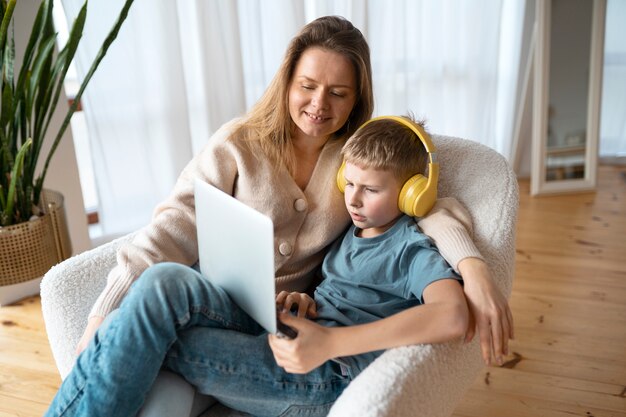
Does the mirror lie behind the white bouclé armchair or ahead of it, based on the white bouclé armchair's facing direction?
behind

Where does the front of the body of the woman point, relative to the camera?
toward the camera

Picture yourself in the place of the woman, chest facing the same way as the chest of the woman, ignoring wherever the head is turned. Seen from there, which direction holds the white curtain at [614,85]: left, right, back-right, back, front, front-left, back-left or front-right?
back-left

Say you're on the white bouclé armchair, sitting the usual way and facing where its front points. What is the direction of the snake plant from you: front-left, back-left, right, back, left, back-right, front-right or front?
right

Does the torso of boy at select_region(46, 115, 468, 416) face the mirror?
no

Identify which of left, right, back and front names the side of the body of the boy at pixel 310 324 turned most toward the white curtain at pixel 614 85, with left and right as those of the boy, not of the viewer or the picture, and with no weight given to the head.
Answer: back

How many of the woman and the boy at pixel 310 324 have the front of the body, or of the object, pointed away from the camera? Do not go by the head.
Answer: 0

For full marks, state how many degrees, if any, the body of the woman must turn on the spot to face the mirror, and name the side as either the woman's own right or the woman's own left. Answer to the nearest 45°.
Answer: approximately 135° to the woman's own left

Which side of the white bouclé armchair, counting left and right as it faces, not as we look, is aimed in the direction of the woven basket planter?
right

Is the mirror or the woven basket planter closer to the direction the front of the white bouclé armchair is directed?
the woven basket planter

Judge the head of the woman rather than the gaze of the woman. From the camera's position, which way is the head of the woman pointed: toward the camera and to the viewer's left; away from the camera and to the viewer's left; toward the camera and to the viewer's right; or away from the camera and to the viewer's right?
toward the camera and to the viewer's left

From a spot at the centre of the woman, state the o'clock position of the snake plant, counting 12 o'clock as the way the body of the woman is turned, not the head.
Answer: The snake plant is roughly at 4 o'clock from the woman.

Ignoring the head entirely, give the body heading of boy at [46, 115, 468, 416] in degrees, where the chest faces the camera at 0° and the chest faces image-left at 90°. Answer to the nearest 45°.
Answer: approximately 45°

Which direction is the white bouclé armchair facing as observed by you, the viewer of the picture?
facing the viewer and to the left of the viewer
